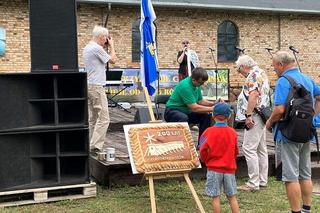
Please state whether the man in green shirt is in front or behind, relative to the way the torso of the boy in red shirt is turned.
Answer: in front

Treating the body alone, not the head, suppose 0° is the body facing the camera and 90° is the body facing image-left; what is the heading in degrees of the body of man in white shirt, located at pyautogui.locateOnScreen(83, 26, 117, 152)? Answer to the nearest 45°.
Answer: approximately 270°

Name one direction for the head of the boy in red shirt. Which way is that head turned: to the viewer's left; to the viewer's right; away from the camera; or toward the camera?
away from the camera

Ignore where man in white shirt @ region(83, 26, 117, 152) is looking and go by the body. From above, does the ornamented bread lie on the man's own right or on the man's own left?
on the man's own right

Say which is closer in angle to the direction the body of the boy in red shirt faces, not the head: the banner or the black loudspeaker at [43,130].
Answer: the banner

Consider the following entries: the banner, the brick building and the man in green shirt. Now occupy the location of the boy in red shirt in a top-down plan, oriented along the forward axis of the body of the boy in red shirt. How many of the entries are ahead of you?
3
